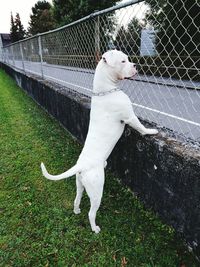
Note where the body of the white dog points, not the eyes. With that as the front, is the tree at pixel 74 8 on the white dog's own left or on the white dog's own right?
on the white dog's own left

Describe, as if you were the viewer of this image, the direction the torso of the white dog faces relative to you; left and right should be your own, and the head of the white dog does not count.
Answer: facing away from the viewer and to the right of the viewer
